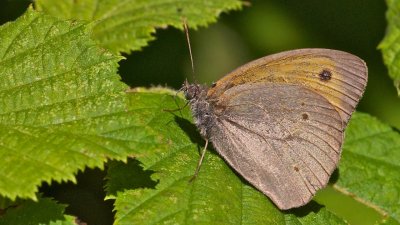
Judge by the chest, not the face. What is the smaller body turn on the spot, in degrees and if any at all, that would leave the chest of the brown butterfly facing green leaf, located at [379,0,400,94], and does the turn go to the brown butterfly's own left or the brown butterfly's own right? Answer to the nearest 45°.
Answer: approximately 135° to the brown butterfly's own right

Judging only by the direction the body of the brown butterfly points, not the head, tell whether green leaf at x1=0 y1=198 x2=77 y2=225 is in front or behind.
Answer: in front

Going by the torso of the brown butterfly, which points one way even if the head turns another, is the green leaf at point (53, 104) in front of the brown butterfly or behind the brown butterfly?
in front

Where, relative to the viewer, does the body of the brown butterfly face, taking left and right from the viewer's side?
facing to the left of the viewer
